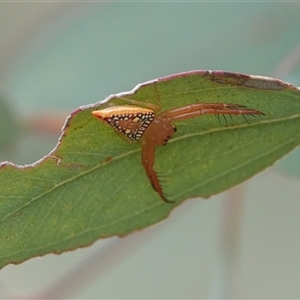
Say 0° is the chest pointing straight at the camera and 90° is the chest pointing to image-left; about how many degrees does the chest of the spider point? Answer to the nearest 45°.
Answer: approximately 270°
